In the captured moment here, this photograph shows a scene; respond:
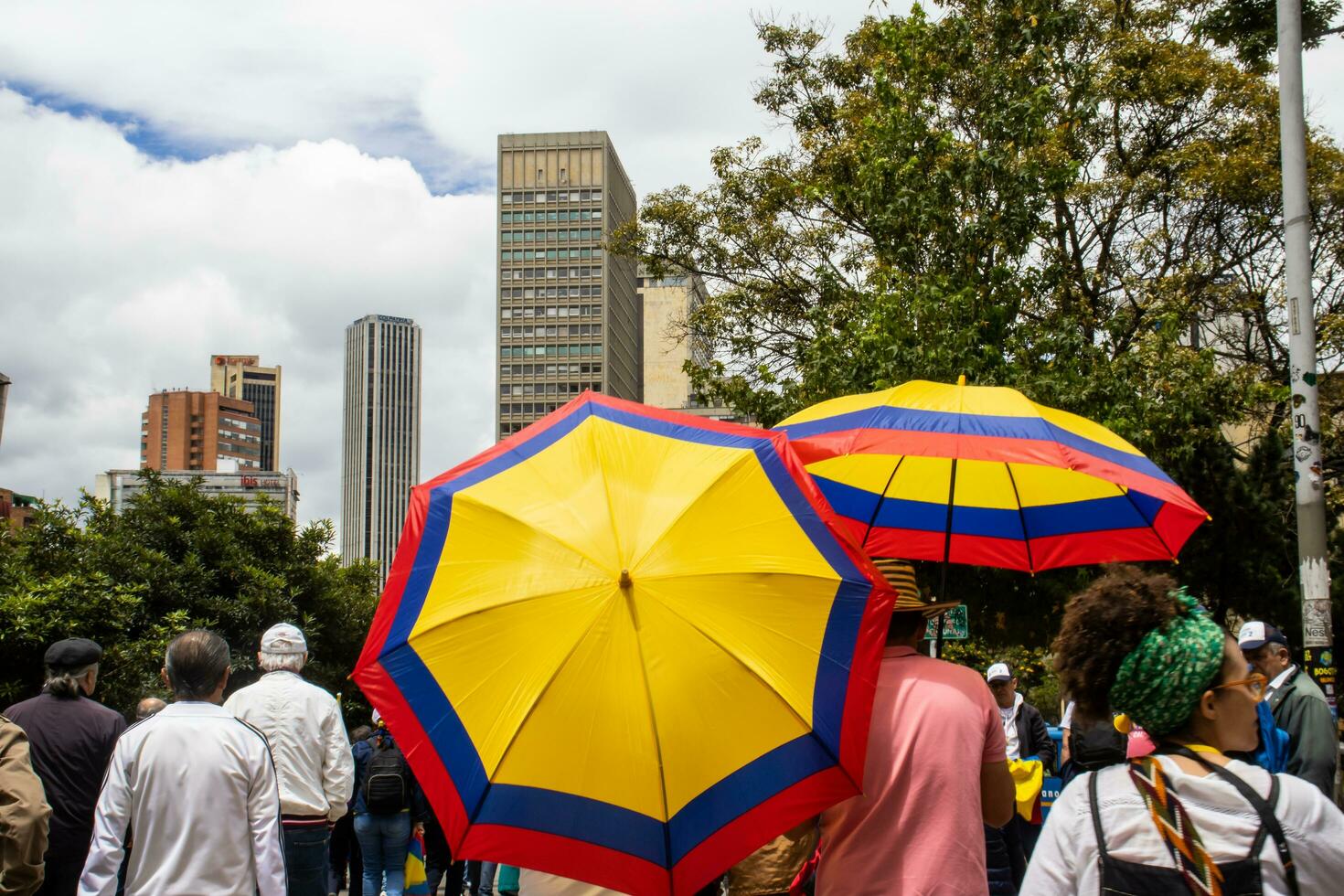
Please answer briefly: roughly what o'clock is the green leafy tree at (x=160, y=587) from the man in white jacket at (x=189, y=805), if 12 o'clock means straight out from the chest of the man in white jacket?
The green leafy tree is roughly at 12 o'clock from the man in white jacket.

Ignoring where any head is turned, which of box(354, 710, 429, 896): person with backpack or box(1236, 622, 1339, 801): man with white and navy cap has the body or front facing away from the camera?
the person with backpack

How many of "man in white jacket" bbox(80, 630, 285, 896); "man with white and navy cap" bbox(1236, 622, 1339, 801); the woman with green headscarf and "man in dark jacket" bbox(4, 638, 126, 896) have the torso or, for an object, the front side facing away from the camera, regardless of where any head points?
3

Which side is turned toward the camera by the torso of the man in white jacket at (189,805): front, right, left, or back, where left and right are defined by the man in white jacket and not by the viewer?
back

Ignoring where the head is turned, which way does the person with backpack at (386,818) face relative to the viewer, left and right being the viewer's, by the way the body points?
facing away from the viewer

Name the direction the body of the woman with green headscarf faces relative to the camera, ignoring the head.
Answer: away from the camera

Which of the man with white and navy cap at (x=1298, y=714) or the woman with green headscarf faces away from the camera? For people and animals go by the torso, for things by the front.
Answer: the woman with green headscarf
